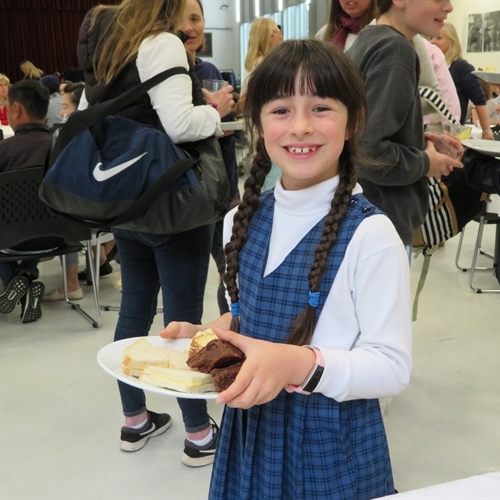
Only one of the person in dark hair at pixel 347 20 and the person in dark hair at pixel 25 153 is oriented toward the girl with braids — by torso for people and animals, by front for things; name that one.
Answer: the person in dark hair at pixel 347 20

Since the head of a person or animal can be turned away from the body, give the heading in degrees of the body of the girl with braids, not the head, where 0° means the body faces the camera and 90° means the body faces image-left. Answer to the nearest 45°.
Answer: approximately 45°

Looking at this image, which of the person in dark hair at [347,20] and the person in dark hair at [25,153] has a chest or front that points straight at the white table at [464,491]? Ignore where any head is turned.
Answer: the person in dark hair at [347,20]
